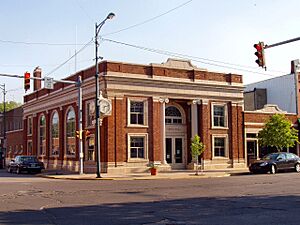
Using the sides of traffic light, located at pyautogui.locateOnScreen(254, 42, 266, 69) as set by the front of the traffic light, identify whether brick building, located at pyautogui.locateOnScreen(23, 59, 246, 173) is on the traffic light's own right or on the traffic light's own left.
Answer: on the traffic light's own right

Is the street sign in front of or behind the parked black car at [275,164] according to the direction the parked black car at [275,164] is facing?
in front

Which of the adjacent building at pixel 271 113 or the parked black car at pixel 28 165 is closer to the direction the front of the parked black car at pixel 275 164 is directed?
the parked black car

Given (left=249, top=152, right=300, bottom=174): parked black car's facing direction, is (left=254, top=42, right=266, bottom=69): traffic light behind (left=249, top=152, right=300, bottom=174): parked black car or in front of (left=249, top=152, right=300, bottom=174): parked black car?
in front

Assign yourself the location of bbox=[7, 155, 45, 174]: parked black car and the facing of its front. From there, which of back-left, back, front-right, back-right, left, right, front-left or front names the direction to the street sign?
back-left

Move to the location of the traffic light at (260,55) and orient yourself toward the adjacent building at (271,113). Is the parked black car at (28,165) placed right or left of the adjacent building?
left

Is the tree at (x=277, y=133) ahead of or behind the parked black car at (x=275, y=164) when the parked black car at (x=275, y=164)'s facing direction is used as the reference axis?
behind

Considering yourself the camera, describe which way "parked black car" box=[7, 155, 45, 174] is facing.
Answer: facing away from the viewer and to the left of the viewer
